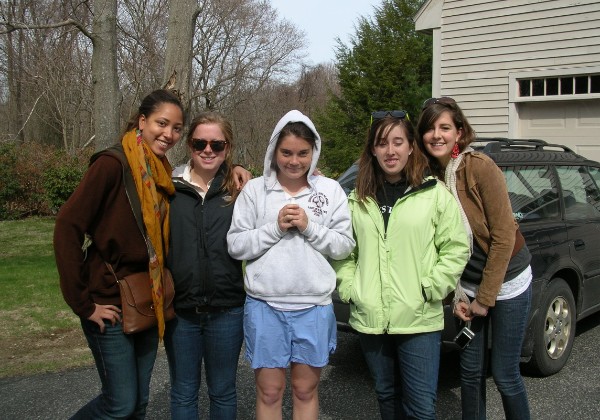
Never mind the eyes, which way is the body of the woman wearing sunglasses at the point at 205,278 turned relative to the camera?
toward the camera

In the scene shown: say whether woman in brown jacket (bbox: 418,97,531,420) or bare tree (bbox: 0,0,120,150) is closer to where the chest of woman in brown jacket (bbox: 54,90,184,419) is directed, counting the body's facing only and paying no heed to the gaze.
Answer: the woman in brown jacket

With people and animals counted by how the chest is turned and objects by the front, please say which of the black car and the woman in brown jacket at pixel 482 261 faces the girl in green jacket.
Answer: the woman in brown jacket

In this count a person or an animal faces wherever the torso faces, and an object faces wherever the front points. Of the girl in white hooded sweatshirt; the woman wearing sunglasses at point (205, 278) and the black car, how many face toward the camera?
2

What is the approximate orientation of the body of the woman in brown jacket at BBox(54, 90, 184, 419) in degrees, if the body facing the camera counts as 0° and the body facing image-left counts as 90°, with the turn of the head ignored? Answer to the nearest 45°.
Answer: approximately 315°

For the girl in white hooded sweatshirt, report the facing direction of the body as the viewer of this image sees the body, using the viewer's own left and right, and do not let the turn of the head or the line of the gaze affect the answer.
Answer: facing the viewer

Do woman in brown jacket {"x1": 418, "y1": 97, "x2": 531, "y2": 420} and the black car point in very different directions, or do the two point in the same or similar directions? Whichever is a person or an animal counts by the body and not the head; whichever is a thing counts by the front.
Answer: very different directions
